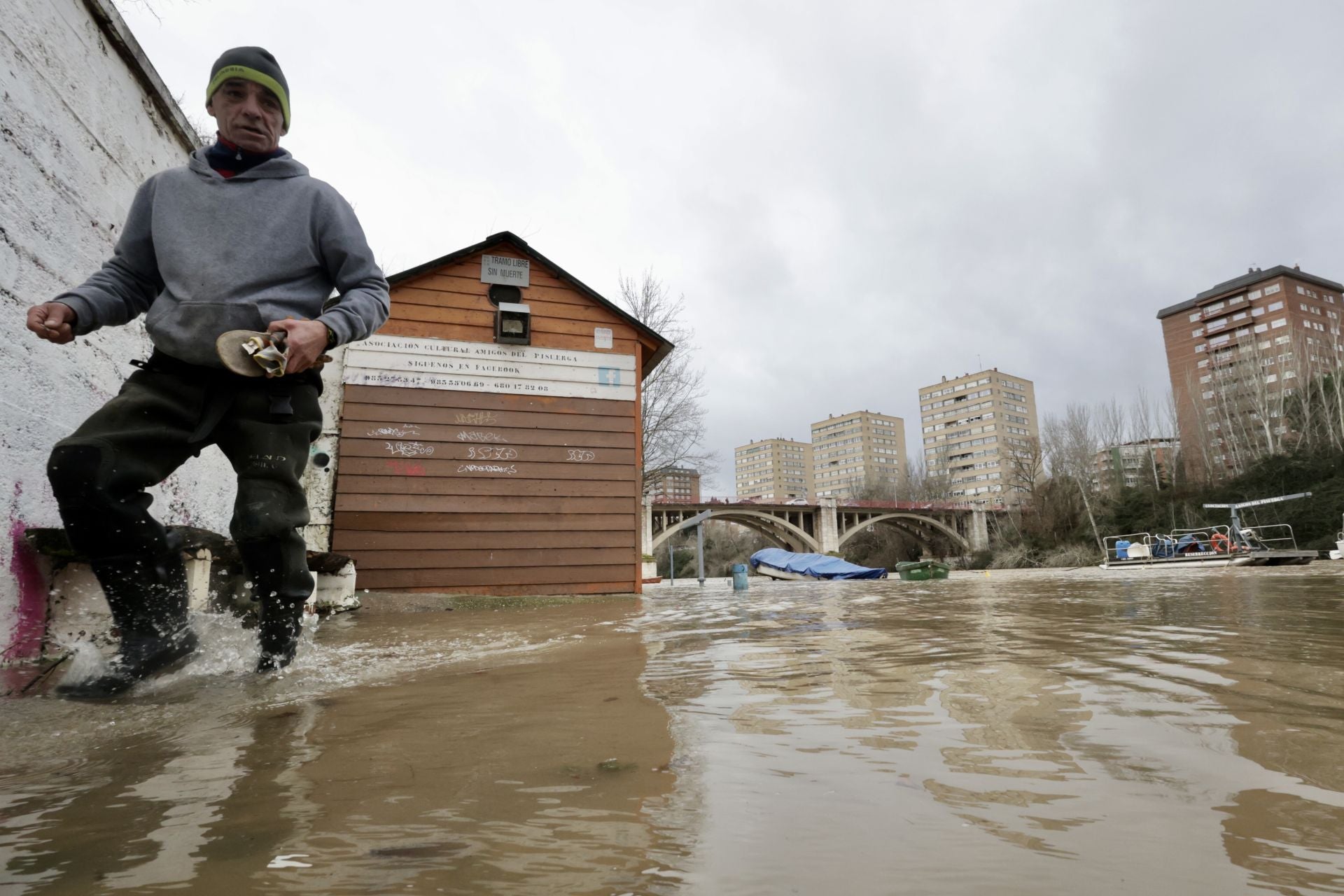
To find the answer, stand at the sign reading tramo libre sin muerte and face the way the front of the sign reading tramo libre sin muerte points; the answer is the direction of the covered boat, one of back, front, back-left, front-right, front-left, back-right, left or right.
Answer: back-left

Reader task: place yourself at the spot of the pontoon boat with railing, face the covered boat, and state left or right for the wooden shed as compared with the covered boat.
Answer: left

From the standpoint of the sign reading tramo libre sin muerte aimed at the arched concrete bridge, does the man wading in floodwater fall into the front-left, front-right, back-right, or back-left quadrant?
back-right

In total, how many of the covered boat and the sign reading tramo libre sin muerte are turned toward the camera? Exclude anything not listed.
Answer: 1

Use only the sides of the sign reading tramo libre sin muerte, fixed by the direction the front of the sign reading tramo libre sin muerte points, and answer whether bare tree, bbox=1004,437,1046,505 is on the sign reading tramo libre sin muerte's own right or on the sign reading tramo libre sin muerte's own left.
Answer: on the sign reading tramo libre sin muerte's own left

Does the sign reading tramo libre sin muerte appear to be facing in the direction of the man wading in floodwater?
yes

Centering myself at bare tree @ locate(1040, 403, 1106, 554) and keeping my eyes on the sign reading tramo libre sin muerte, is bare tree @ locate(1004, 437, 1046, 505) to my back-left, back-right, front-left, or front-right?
back-right
